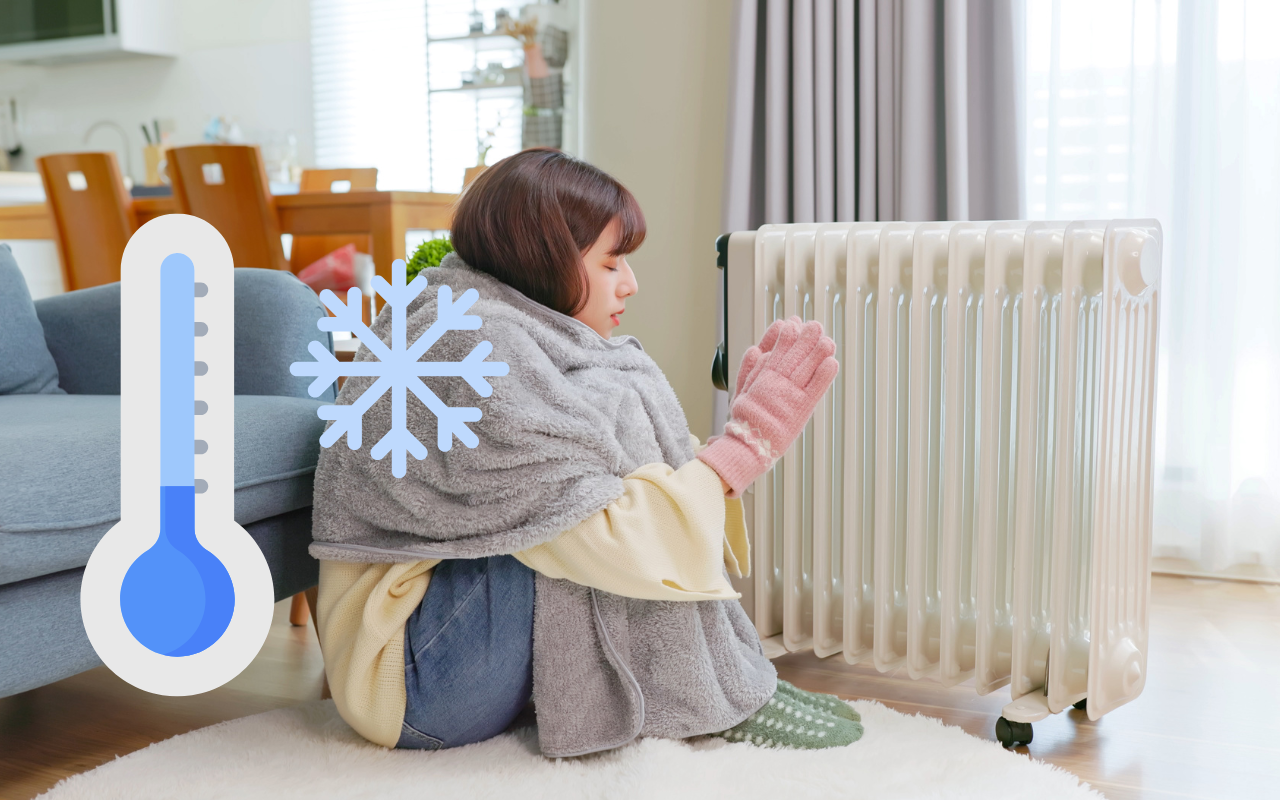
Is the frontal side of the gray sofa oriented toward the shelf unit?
no

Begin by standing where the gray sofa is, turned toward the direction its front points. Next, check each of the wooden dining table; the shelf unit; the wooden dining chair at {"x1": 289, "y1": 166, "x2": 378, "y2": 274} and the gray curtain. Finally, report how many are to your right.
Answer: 0

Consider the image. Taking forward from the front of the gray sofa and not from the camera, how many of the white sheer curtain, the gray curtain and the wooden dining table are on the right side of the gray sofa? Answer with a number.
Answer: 0

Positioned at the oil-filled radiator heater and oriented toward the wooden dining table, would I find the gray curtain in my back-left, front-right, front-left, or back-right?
front-right

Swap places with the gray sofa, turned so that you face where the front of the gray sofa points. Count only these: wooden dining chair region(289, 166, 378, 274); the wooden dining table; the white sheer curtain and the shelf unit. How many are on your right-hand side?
0

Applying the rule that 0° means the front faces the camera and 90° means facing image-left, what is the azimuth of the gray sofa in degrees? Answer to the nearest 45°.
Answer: approximately 315°

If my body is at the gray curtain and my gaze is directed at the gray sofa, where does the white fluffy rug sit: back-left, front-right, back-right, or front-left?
front-left

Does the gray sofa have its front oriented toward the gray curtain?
no

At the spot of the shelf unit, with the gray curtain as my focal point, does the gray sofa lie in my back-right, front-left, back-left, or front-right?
front-right

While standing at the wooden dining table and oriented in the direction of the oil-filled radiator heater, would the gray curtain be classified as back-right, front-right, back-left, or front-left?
front-left

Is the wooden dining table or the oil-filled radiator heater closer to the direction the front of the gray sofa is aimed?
the oil-filled radiator heater

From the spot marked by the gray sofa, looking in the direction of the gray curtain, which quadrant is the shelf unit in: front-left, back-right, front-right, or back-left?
front-left

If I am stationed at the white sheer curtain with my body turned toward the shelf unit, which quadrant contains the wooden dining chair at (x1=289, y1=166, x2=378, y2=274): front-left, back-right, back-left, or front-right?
front-left
